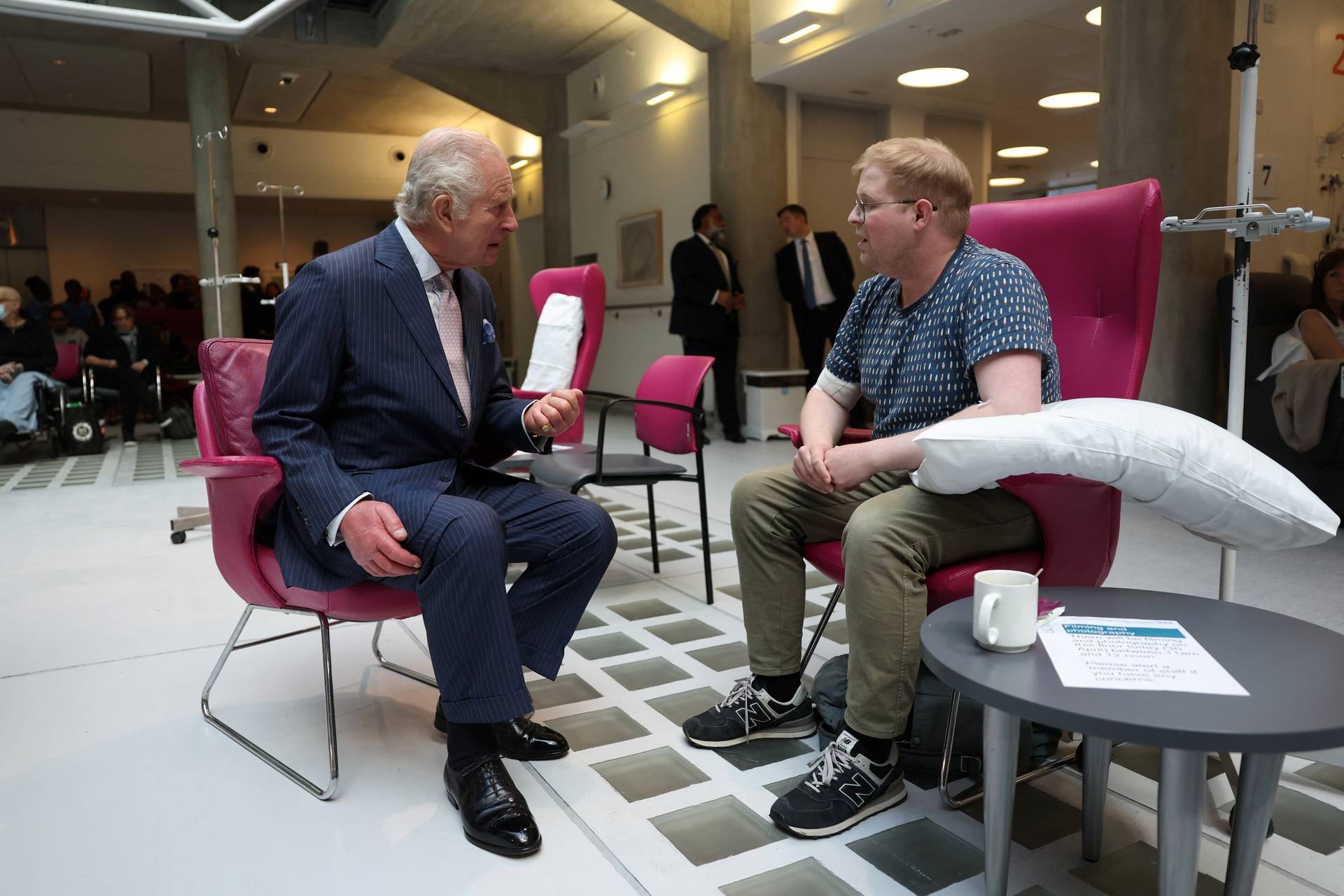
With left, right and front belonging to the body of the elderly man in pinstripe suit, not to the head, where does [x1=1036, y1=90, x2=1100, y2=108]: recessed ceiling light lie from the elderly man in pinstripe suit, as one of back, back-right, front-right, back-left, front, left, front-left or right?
left

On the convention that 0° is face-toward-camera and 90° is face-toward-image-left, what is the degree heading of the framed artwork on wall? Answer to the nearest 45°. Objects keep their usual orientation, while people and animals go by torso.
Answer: approximately 45°

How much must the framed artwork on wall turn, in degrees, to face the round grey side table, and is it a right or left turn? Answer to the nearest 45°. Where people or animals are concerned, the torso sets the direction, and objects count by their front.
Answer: approximately 45° to its left

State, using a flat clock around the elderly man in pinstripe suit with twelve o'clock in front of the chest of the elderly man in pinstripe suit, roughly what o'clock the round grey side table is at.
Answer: The round grey side table is roughly at 12 o'clock from the elderly man in pinstripe suit.

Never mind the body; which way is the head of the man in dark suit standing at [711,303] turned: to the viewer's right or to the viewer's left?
to the viewer's right

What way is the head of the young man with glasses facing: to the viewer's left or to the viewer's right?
to the viewer's left

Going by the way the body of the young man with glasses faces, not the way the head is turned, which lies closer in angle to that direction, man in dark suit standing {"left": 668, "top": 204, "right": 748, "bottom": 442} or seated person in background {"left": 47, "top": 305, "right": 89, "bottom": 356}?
the seated person in background

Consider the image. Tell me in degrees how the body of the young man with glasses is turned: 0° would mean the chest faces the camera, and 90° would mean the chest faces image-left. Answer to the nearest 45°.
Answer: approximately 45°

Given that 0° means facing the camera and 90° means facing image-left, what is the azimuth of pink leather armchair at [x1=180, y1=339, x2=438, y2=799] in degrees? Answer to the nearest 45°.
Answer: approximately 315°

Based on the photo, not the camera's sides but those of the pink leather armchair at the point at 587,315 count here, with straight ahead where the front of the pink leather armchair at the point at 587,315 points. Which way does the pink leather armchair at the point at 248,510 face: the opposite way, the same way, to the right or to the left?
to the left
